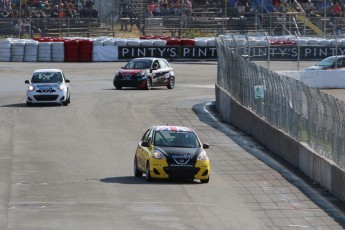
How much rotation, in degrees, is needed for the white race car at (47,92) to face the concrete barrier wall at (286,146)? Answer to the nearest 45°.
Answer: approximately 45° to its left

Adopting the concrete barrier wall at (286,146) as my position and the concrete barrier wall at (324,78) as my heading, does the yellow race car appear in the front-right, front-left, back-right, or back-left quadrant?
back-left

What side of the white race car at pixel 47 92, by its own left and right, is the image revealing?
front

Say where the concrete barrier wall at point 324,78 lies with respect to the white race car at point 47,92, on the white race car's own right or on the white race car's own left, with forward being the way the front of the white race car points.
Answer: on the white race car's own left

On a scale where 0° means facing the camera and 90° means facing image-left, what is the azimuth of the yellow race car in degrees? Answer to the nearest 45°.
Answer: approximately 315°

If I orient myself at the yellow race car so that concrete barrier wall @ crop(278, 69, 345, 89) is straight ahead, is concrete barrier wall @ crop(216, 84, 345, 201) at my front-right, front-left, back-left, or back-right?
front-right

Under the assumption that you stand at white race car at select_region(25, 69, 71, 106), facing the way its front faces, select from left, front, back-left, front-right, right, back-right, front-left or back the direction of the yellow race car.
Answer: front

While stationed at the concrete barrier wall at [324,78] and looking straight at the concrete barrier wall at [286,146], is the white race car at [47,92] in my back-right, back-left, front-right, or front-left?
front-right
